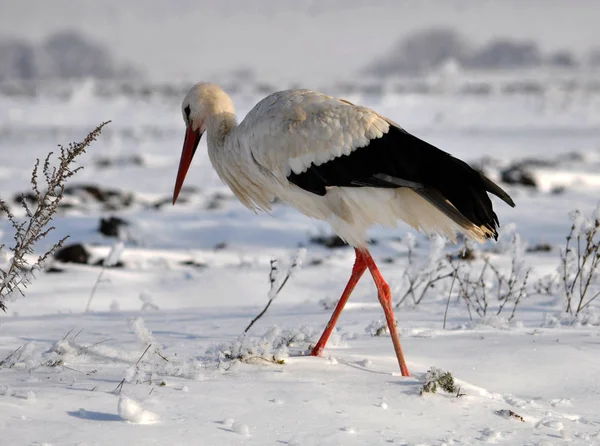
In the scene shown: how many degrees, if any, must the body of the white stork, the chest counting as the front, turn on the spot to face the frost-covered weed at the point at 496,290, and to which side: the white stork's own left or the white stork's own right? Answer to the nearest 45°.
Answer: approximately 135° to the white stork's own right

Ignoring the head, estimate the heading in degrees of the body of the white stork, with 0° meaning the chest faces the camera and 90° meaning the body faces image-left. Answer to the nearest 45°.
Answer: approximately 90°

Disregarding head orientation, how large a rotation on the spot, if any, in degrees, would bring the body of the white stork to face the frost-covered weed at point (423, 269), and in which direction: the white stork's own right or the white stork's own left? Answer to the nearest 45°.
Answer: approximately 90° to the white stork's own right

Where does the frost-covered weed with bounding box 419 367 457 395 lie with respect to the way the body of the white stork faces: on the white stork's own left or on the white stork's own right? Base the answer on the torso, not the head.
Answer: on the white stork's own left
